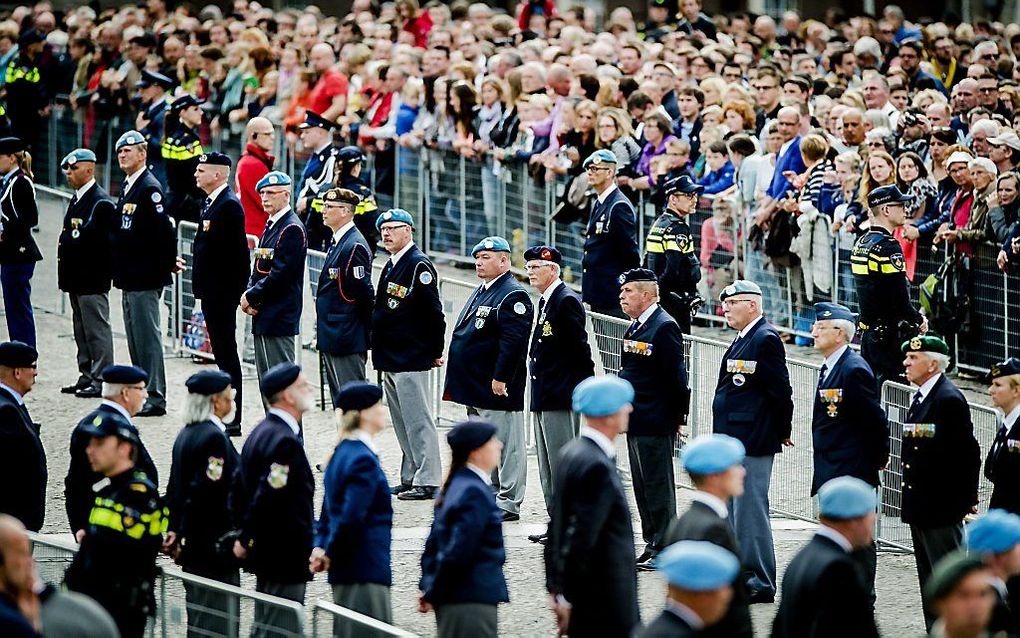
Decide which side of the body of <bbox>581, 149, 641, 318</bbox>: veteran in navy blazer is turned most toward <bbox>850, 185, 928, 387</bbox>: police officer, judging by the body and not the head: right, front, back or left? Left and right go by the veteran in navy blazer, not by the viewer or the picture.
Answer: left

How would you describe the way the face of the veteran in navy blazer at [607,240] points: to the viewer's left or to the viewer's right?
to the viewer's left

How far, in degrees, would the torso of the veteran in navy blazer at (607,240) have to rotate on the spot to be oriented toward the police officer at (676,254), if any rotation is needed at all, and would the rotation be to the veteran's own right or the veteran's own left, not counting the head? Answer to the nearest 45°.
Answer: approximately 90° to the veteran's own left

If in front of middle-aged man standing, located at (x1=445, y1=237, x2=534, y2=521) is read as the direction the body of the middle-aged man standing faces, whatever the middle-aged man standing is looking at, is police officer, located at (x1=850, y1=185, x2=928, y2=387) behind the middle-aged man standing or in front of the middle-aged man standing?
behind

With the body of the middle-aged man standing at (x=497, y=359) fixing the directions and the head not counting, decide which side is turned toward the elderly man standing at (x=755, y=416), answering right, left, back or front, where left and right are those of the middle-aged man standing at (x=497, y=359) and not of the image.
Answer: left

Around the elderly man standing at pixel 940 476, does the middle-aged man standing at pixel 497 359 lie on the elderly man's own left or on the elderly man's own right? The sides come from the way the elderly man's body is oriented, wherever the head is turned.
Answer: on the elderly man's own right

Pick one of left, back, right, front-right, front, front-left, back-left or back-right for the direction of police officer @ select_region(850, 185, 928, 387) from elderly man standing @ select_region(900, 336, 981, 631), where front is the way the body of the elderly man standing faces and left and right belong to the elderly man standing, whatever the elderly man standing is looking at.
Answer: back-right
